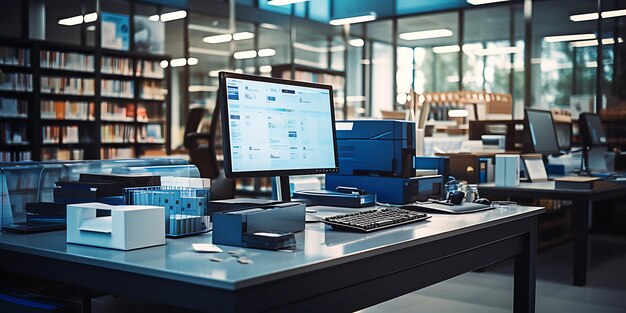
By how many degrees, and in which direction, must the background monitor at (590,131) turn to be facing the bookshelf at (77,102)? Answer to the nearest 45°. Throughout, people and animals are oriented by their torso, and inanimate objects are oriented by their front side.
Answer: approximately 135° to its right

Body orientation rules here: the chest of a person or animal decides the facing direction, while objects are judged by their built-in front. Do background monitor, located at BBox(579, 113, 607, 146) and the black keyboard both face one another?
no

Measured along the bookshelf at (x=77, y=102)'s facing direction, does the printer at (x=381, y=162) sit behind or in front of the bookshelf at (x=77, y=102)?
in front

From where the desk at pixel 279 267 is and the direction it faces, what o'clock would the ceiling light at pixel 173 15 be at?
The ceiling light is roughly at 7 o'clock from the desk.

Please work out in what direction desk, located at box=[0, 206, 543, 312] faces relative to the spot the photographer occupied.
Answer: facing the viewer and to the right of the viewer

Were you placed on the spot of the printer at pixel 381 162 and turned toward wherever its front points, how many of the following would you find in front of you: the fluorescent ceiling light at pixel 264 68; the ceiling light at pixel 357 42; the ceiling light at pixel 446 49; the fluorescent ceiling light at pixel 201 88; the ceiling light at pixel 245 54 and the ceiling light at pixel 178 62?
0

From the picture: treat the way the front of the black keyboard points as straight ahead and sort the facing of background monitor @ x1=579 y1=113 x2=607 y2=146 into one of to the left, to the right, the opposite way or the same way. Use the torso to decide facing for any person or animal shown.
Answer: the same way

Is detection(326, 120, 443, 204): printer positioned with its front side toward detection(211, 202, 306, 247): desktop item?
no

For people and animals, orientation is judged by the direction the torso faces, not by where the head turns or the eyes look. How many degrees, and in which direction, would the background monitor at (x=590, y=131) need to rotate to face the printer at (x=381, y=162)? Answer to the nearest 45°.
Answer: approximately 45° to its right

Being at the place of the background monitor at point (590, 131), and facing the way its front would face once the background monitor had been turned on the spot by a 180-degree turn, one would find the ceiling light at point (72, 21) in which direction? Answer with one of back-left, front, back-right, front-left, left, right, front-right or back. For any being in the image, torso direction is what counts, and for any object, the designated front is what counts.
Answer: front-left

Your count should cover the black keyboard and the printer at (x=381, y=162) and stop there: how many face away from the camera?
0

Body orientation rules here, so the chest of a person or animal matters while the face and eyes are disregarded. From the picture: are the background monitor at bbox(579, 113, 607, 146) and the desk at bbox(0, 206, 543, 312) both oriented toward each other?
no

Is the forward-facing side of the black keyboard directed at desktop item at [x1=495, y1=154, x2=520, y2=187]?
no

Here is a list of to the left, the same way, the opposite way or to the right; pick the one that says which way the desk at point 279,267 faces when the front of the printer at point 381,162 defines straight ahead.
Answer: the same way

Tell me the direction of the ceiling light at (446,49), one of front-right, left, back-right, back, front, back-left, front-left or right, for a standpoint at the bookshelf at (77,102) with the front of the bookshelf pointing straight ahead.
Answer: front-left
